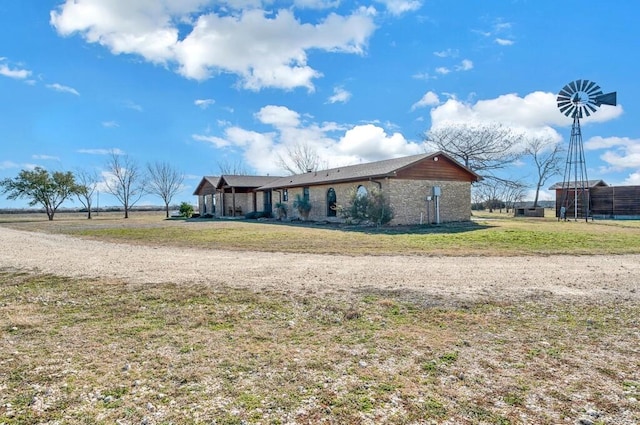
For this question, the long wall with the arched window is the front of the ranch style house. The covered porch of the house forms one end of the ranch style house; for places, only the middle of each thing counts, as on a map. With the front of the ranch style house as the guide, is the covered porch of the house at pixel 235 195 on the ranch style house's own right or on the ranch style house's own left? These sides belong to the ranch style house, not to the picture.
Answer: on the ranch style house's own right

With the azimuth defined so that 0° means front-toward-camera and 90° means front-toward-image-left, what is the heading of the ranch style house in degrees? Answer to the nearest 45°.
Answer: approximately 45°

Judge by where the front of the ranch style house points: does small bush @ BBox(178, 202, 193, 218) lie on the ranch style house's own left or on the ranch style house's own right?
on the ranch style house's own right
